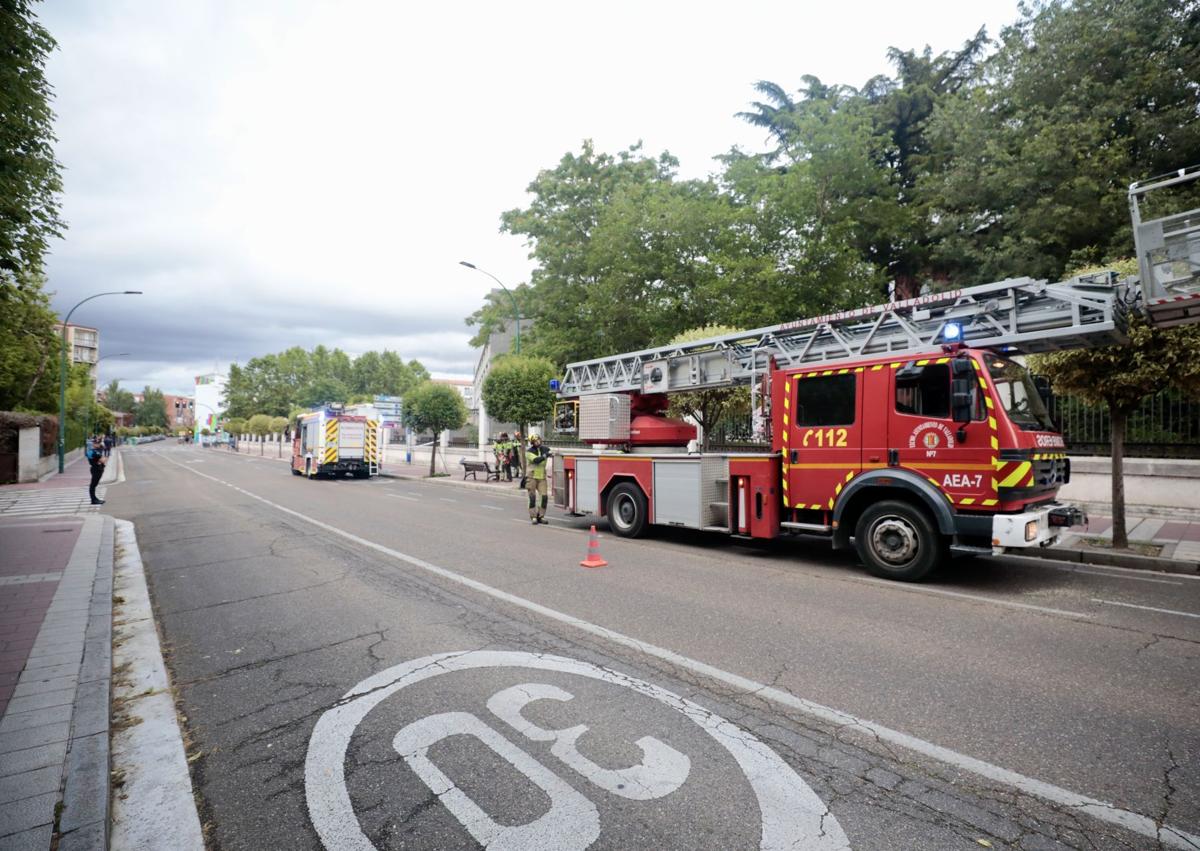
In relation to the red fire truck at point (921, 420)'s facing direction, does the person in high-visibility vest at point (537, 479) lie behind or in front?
behind

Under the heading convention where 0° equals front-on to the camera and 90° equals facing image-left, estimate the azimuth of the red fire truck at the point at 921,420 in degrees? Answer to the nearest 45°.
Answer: approximately 315°

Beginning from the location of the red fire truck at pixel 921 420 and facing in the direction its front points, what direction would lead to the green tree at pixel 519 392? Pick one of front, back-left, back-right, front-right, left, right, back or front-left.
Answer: back

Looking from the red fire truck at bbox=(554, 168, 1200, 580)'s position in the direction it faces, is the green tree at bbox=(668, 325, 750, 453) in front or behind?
behind

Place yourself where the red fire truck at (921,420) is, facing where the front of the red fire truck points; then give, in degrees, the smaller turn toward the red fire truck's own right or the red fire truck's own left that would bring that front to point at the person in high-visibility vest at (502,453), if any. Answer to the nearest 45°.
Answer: approximately 180°
